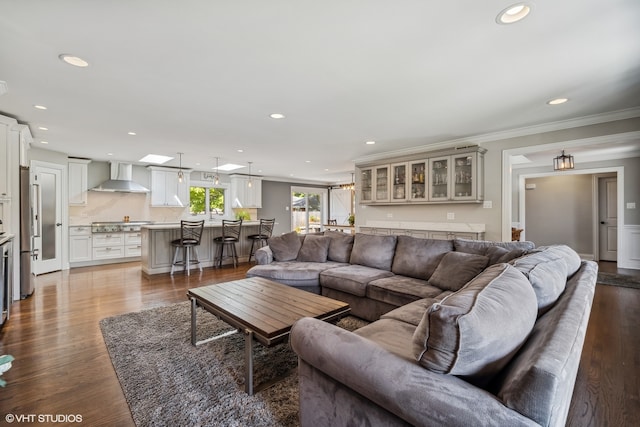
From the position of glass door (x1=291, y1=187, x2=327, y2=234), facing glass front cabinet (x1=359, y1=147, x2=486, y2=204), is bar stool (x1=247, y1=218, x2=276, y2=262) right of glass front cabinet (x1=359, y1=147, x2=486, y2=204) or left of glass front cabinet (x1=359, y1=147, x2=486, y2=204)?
right

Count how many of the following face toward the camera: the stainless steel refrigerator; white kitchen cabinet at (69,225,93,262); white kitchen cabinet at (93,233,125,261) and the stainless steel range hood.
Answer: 3

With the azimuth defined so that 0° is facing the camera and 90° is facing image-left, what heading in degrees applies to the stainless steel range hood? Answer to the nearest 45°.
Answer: approximately 0°

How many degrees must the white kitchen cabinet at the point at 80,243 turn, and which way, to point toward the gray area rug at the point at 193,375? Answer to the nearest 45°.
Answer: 0° — it already faces it

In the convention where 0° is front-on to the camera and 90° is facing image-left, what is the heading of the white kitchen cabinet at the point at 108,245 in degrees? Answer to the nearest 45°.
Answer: approximately 0°

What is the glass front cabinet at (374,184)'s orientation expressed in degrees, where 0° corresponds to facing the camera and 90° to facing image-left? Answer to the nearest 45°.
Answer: approximately 45°
